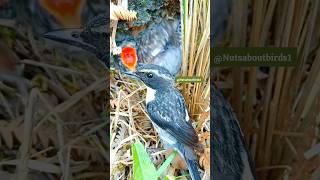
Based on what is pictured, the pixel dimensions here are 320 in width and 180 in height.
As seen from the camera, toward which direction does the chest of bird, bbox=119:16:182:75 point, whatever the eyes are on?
to the viewer's left
